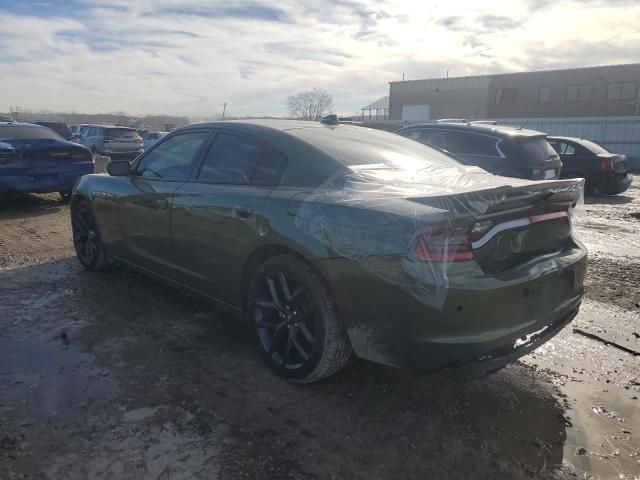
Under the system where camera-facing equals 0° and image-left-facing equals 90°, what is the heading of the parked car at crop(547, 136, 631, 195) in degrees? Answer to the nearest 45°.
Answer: approximately 135°

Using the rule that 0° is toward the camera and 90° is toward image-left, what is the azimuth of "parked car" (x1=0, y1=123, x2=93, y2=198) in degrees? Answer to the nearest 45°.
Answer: approximately 180°

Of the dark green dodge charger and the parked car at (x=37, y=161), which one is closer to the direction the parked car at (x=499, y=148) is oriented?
the parked car

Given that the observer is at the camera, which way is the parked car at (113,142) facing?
facing away from the viewer and to the left of the viewer

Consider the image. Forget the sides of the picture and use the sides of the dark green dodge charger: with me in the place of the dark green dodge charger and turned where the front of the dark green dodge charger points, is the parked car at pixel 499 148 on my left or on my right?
on my right

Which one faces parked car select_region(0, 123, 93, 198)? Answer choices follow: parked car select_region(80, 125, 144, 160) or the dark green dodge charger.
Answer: the dark green dodge charger

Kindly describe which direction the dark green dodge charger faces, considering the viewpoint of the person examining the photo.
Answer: facing away from the viewer and to the left of the viewer
